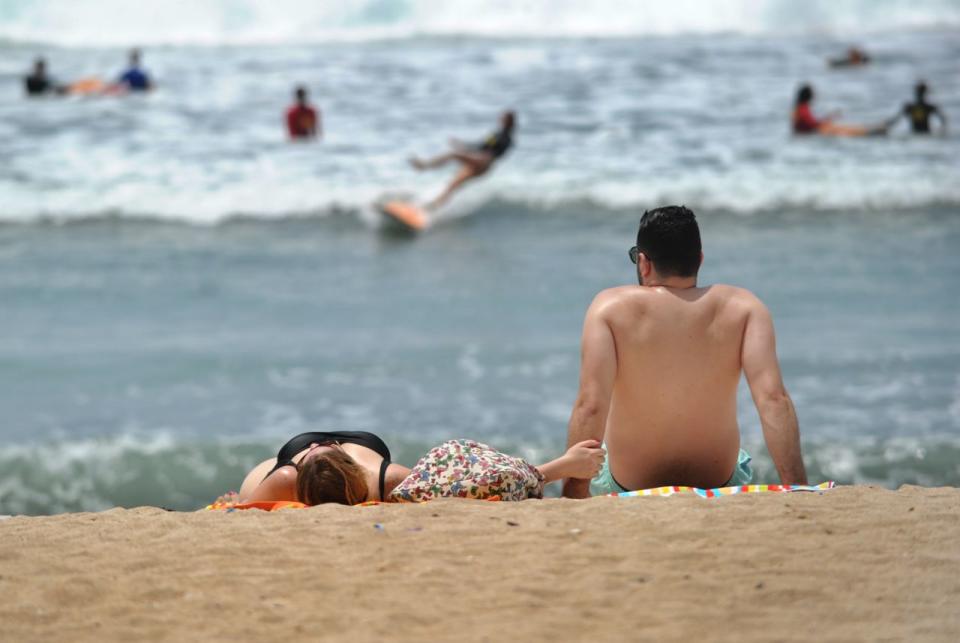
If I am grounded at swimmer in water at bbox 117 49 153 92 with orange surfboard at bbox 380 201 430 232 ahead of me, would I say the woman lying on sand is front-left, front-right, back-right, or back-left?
front-right

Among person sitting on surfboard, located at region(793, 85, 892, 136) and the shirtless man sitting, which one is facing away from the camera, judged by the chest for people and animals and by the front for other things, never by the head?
the shirtless man sitting

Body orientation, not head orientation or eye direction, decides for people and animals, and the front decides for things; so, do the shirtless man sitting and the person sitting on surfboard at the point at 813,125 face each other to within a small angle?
no

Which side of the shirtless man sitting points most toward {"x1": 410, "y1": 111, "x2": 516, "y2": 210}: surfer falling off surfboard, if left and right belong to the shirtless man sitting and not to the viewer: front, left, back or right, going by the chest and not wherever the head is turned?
front

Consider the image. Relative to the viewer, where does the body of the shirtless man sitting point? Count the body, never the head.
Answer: away from the camera

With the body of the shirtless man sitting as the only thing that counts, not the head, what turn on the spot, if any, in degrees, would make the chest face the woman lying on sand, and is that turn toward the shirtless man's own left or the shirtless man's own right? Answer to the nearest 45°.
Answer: approximately 90° to the shirtless man's own left

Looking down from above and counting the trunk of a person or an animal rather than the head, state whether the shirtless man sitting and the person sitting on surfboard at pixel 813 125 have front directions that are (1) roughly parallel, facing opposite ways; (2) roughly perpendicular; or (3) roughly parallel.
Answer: roughly perpendicular

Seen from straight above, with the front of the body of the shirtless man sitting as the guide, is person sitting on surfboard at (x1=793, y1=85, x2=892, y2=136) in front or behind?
in front

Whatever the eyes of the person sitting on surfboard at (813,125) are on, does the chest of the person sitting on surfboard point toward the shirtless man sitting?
no
